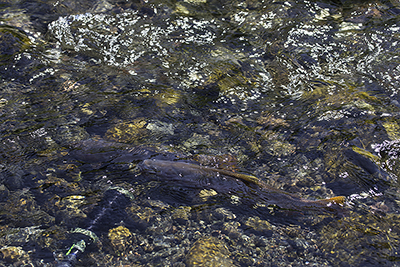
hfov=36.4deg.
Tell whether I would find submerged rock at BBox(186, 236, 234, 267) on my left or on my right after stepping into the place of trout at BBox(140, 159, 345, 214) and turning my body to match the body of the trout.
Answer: on my left

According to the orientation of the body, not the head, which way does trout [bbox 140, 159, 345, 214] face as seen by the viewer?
to the viewer's left
